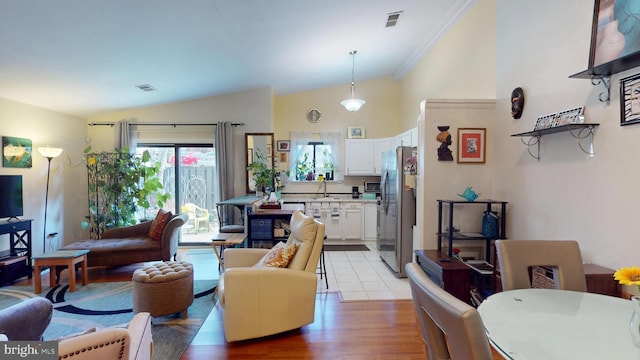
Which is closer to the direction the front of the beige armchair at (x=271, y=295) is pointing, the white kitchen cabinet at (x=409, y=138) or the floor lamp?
the floor lamp

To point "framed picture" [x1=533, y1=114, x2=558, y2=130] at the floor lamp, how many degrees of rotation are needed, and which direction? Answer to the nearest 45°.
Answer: approximately 45° to its right

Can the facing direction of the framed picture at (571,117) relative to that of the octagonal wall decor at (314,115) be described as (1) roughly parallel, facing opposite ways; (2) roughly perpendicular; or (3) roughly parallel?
roughly perpendicular

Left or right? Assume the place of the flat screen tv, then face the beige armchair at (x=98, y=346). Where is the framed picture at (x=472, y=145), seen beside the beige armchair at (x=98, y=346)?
left

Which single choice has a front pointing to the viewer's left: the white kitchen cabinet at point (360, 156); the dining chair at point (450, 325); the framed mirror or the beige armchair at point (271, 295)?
the beige armchair

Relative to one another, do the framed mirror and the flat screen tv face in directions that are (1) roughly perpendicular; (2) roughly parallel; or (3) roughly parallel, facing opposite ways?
roughly perpendicular

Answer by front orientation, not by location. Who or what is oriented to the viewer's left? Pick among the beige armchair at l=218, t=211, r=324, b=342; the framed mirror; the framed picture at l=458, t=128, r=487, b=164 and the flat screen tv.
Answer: the beige armchair

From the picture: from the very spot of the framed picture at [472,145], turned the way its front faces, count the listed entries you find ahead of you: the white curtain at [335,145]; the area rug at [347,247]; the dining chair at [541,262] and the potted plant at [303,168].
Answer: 1

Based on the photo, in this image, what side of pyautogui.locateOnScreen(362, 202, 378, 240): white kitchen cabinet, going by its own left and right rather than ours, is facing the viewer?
front

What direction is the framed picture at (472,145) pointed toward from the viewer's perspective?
toward the camera

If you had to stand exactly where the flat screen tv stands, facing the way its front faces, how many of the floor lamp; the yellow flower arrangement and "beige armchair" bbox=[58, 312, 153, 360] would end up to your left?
1

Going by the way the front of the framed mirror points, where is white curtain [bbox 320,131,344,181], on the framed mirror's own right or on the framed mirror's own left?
on the framed mirror's own left

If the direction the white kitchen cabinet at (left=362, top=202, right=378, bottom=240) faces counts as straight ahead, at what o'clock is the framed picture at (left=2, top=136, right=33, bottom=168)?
The framed picture is roughly at 2 o'clock from the white kitchen cabinet.
